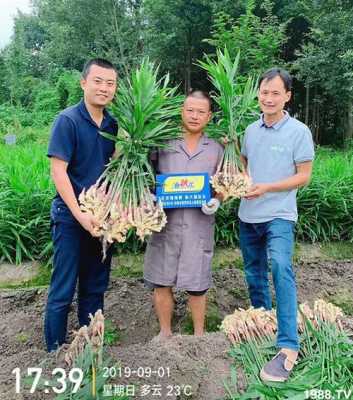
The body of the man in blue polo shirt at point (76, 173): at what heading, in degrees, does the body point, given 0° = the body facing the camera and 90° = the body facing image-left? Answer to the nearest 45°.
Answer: approximately 315°

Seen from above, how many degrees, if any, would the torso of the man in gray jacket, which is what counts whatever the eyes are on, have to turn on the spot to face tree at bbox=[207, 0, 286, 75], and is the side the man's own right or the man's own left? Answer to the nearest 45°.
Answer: approximately 180°

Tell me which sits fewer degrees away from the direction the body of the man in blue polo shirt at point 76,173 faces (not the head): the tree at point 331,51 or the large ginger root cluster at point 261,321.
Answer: the large ginger root cluster

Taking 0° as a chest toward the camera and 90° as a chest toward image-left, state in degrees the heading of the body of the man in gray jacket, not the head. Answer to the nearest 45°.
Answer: approximately 0°

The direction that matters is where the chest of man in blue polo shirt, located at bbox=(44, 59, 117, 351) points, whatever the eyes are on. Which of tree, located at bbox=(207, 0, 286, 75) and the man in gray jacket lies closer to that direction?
the man in gray jacket

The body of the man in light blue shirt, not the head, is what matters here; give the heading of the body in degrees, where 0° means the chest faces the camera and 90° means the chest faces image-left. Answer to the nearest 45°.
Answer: approximately 45°

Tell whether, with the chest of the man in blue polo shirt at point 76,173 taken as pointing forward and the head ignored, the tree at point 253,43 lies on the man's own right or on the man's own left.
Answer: on the man's own left

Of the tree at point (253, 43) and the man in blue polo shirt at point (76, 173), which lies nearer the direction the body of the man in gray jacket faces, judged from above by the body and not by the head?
the man in blue polo shirt
